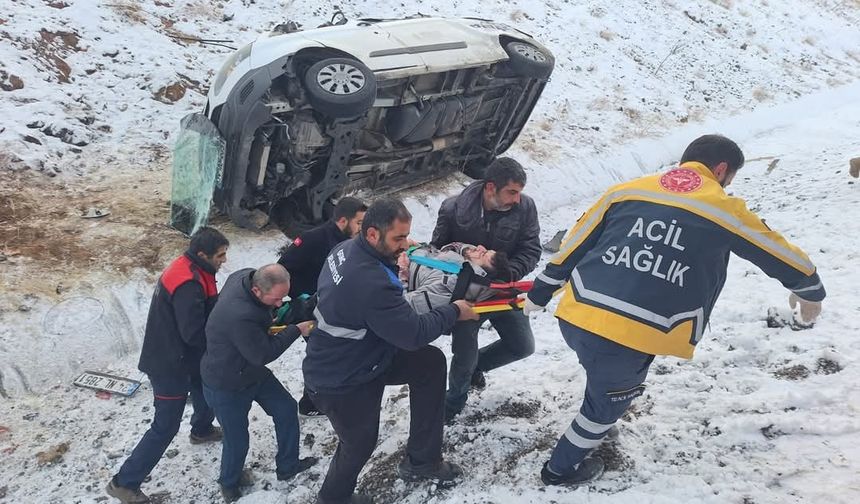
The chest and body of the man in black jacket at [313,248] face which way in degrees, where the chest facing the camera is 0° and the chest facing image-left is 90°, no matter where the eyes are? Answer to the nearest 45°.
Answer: approximately 270°

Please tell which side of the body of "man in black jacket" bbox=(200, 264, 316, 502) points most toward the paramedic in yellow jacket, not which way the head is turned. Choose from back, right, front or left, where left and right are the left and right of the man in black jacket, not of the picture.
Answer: front

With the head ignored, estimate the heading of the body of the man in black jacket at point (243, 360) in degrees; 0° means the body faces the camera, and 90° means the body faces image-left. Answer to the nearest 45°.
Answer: approximately 270°

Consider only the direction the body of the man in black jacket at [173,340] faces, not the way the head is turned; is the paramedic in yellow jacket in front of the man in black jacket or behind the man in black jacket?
in front

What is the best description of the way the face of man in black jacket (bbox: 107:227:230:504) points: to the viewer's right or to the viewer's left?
to the viewer's right

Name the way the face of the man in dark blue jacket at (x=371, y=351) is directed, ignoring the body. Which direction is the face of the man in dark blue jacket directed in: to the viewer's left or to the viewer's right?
to the viewer's right

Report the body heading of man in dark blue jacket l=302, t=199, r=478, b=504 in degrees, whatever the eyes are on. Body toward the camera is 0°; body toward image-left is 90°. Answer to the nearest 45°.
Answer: approximately 270°

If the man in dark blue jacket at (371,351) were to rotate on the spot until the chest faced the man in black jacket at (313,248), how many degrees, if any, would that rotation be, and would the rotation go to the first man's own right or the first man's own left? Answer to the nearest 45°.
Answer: approximately 135° to the first man's own left
